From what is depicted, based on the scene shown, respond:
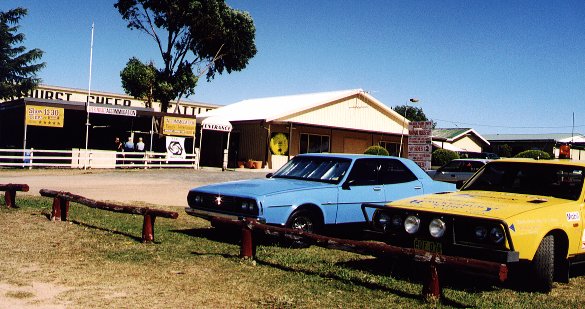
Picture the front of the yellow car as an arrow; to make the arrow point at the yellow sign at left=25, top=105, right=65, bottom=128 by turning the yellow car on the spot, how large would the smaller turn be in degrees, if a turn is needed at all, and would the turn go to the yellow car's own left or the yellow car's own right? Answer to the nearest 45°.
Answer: approximately 90° to the yellow car's own right

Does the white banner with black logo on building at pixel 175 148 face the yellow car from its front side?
yes

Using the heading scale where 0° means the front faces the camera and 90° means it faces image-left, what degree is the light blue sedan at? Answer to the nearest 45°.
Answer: approximately 45°

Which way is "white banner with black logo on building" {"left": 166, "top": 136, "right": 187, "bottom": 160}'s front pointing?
toward the camera

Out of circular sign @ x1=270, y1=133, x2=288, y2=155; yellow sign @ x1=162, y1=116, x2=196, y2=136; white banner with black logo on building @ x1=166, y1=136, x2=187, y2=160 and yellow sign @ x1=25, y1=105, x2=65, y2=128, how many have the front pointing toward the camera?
4

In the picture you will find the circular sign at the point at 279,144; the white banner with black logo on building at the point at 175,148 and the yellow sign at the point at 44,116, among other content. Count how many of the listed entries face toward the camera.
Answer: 3

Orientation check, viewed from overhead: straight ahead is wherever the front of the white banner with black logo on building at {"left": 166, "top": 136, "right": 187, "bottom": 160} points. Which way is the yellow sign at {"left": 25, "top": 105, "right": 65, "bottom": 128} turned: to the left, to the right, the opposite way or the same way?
the same way

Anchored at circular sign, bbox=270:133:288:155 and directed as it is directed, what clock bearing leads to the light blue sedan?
The light blue sedan is roughly at 12 o'clock from the circular sign.

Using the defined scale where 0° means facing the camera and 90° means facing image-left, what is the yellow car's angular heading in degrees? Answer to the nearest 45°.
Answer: approximately 45°

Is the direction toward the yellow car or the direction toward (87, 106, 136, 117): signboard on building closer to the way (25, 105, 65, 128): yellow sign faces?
the yellow car

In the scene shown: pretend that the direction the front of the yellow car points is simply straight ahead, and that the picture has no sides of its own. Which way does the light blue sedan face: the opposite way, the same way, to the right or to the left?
the same way

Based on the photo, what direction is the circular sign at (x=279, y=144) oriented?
toward the camera

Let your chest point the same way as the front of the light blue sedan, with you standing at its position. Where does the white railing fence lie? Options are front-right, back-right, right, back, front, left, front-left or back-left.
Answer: right
